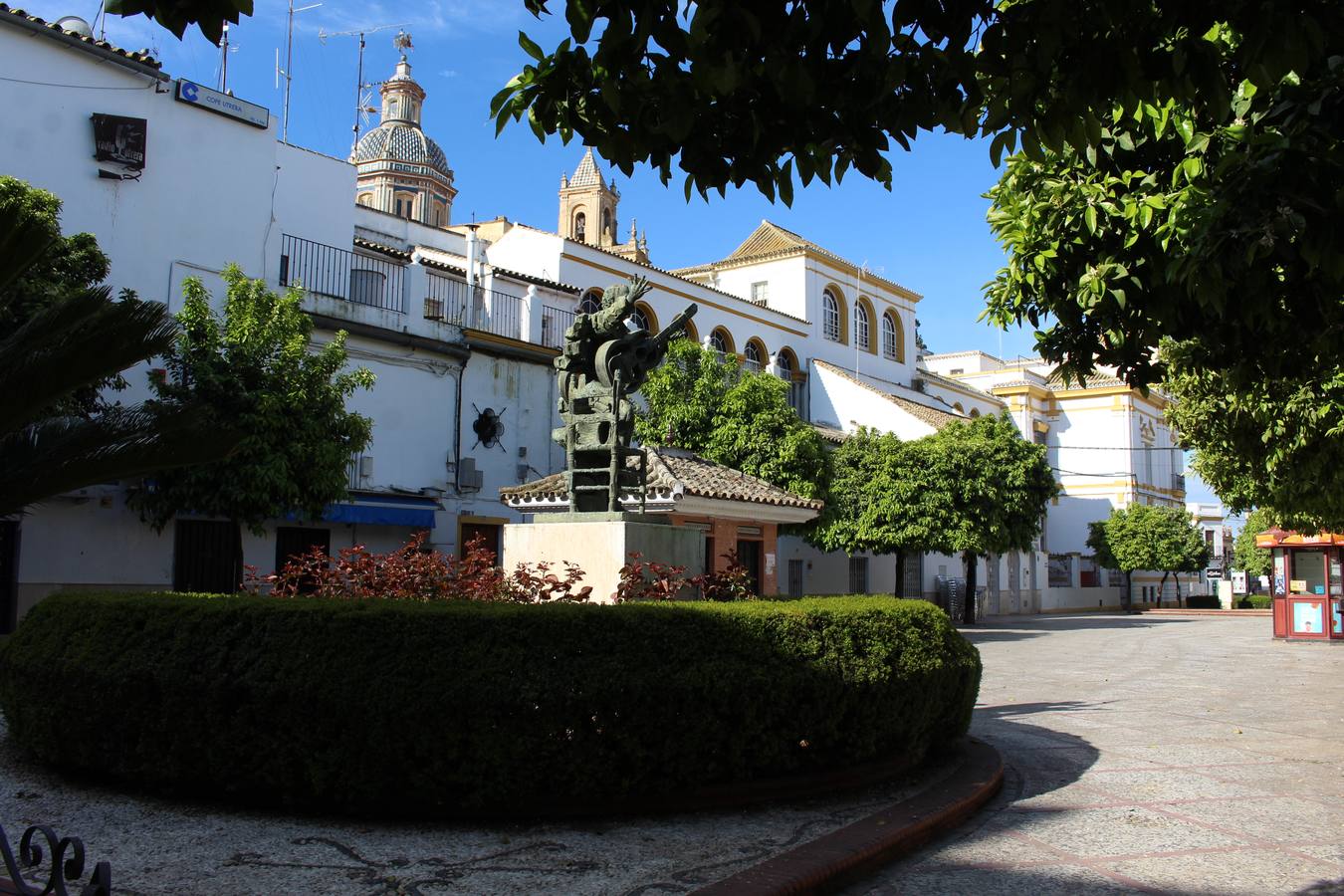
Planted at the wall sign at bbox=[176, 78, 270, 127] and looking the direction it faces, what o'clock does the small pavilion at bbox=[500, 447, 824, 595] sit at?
The small pavilion is roughly at 11 o'clock from the wall sign.

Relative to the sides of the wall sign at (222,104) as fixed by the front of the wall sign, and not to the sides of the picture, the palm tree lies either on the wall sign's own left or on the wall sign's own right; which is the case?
on the wall sign's own right

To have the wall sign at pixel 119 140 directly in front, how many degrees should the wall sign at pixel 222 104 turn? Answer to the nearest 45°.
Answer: approximately 90° to its right

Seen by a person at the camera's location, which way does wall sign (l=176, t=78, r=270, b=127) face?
facing the viewer and to the right of the viewer

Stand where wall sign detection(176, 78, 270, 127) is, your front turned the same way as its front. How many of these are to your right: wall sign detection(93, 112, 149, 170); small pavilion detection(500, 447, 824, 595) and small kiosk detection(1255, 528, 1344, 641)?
1

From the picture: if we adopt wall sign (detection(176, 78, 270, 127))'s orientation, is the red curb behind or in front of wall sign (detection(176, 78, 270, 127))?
in front

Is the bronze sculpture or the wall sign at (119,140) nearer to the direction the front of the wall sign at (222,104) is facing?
the bronze sculpture

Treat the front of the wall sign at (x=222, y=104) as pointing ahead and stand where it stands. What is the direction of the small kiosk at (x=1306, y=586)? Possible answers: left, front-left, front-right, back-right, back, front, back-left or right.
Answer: front-left
